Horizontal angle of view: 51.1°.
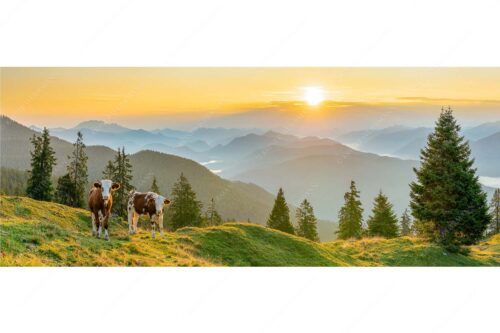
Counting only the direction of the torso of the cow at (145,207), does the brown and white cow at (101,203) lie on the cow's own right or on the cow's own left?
on the cow's own right

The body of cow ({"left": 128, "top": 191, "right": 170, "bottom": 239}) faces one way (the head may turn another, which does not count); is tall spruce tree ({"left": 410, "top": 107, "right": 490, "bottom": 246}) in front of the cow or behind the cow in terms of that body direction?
in front

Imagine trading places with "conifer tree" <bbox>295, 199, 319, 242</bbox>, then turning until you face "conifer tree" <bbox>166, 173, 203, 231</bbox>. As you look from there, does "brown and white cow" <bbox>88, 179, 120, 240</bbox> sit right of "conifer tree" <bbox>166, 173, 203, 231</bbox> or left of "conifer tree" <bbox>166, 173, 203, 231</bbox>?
left

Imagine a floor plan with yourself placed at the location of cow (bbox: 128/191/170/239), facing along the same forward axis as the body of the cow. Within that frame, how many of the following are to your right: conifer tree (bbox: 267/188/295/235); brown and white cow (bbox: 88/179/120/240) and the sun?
1

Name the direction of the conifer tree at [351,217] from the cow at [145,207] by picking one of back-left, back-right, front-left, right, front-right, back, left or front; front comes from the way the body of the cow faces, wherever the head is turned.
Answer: left

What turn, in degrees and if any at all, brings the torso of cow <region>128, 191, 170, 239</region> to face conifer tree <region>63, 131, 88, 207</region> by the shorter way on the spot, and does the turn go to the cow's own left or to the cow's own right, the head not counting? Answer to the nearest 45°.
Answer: approximately 135° to the cow's own left

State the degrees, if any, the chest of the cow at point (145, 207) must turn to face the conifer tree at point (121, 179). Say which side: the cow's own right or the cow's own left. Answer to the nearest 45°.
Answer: approximately 135° to the cow's own left

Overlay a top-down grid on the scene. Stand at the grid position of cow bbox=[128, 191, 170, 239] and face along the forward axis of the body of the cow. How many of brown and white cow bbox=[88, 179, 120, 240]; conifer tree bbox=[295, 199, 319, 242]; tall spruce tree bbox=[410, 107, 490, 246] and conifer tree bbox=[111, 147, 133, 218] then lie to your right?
1

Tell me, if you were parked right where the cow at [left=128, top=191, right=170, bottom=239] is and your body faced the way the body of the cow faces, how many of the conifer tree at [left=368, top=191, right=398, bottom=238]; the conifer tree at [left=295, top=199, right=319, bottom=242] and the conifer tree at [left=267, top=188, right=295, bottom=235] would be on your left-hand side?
3

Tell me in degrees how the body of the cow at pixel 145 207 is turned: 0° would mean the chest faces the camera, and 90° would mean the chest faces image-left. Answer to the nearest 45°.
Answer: approximately 315°
